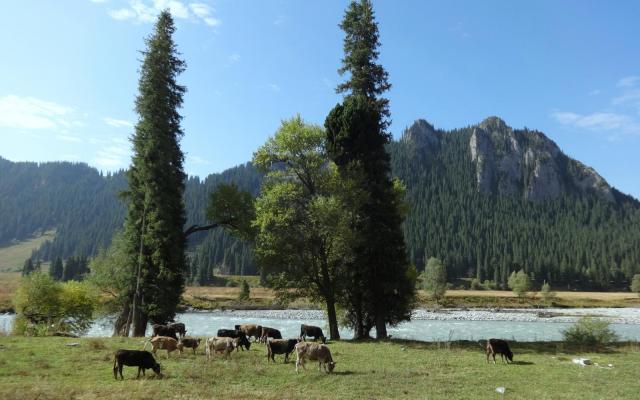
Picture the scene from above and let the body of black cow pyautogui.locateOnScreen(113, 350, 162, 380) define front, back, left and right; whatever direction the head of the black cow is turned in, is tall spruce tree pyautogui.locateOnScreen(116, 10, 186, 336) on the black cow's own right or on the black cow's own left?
on the black cow's own left

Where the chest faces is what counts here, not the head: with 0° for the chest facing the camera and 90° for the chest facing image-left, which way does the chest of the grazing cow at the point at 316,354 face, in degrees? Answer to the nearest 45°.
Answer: approximately 270°

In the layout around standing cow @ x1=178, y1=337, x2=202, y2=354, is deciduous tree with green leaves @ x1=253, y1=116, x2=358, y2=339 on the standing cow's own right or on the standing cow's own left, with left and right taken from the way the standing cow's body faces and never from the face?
on the standing cow's own left

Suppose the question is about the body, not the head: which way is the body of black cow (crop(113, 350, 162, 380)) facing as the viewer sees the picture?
to the viewer's right

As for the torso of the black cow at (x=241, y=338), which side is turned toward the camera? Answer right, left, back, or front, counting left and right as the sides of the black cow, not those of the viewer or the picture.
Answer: right

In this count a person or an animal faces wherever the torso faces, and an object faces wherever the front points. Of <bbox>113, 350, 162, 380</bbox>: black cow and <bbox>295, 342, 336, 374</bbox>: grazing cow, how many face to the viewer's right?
2

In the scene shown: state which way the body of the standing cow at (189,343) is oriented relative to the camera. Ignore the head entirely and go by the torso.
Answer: to the viewer's right

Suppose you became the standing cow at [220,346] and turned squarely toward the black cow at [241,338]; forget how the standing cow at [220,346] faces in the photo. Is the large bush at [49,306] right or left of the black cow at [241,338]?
left
